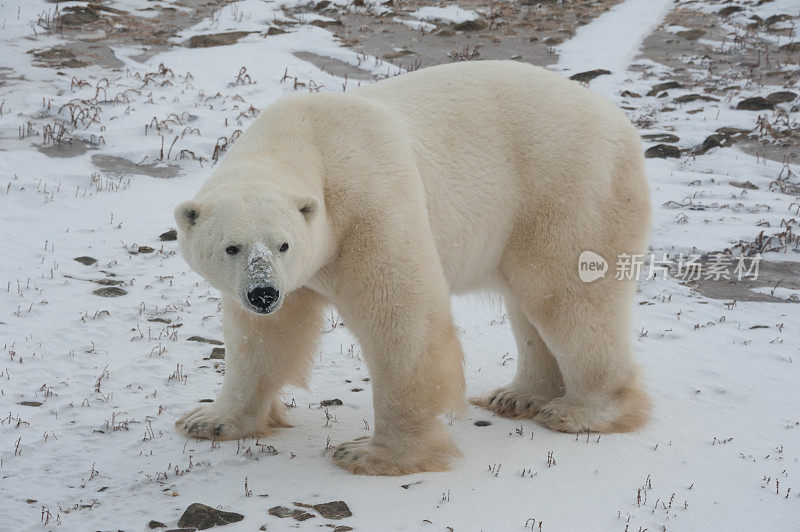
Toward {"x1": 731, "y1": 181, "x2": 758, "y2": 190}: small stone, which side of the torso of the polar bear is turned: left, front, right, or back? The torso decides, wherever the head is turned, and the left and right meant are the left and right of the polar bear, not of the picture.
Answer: back

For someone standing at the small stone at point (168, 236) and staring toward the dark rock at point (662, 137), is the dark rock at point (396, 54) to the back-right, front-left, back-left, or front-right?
front-left

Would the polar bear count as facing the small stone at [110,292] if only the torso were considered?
no

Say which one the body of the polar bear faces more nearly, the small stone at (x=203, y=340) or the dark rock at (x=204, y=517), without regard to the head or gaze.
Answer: the dark rock

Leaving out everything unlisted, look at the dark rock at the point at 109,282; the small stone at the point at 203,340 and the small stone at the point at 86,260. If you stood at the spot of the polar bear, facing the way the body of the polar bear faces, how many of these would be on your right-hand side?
3

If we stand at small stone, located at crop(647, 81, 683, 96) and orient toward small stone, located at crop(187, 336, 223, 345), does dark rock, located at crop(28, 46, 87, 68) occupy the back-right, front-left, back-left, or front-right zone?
front-right

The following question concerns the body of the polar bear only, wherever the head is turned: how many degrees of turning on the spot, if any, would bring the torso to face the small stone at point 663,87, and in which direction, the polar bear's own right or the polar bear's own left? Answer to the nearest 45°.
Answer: approximately 135° to the polar bear's own right

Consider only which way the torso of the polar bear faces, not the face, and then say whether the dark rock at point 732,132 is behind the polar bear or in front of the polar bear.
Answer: behind

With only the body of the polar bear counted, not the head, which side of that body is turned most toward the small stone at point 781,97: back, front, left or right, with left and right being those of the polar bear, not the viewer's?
back

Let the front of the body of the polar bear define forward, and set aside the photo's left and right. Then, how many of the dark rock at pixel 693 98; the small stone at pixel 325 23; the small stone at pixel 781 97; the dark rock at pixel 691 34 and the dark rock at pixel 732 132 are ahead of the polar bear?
0

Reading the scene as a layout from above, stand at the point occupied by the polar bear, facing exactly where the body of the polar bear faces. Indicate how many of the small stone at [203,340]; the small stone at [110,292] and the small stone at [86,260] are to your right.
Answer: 3

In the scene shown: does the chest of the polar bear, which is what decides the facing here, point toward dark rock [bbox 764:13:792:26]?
no

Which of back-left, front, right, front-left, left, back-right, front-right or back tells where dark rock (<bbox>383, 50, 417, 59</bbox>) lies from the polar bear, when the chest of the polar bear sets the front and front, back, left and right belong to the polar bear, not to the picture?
back-right

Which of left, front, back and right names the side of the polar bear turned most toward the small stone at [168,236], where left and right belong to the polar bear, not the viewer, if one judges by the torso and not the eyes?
right

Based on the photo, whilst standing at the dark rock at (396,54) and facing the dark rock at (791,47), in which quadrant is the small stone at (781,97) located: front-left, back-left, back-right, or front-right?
front-right

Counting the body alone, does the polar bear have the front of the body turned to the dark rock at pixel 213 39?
no

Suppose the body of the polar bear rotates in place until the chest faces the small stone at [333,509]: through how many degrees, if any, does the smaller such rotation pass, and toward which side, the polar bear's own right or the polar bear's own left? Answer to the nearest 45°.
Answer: approximately 45° to the polar bear's own left

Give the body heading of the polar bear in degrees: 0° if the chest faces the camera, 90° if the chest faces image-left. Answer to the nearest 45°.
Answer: approximately 45°

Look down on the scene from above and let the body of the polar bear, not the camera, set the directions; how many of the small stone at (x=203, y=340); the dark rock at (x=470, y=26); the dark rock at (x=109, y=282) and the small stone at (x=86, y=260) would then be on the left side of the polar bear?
0
